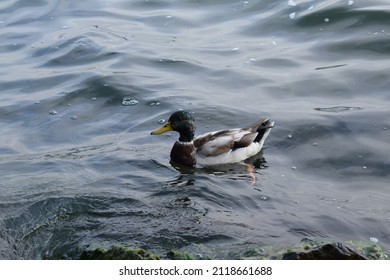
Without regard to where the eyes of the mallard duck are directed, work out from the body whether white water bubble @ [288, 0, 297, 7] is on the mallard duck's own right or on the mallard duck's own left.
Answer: on the mallard duck's own right

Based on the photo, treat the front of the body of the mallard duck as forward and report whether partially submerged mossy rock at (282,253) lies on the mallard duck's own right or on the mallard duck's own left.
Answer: on the mallard duck's own left

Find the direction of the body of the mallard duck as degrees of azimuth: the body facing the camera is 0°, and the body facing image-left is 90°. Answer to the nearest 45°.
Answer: approximately 90°

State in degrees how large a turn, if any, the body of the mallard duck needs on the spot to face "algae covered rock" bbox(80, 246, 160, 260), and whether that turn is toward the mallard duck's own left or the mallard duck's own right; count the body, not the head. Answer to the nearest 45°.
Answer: approximately 90° to the mallard duck's own left

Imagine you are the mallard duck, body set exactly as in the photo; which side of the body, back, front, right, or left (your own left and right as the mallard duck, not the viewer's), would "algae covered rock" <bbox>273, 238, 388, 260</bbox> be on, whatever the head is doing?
left
